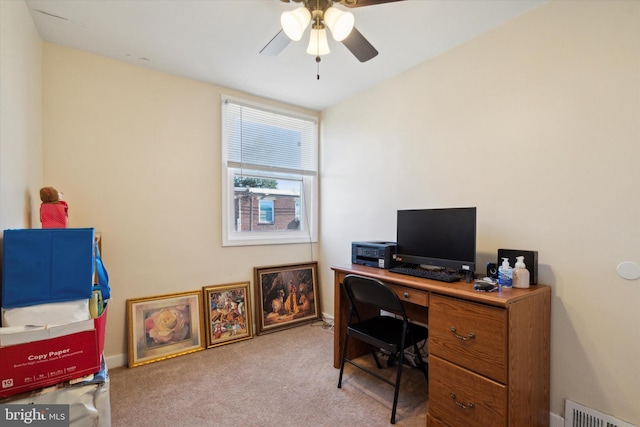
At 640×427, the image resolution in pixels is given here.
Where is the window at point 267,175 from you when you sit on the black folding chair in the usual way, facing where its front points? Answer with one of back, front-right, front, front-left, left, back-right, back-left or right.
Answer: left

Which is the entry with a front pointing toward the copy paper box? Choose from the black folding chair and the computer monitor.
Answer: the computer monitor

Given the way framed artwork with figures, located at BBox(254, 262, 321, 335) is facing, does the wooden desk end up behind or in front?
in front

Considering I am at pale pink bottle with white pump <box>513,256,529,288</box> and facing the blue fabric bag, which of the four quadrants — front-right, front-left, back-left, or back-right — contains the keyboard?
front-right

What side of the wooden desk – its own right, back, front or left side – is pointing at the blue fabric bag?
front

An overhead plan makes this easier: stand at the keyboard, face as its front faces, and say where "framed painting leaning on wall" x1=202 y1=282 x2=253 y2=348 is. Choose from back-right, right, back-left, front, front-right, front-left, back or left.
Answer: front-right

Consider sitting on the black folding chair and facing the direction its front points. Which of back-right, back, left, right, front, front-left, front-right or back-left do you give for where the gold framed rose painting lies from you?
back-left

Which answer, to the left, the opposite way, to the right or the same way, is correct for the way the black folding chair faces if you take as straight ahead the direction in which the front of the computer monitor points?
the opposite way

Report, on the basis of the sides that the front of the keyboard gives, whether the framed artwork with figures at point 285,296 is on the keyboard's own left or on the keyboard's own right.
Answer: on the keyboard's own right

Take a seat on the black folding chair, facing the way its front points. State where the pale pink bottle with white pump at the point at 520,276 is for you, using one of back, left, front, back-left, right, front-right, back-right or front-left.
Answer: front-right

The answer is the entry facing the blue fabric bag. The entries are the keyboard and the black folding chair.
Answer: the keyboard

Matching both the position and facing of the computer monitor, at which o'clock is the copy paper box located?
The copy paper box is roughly at 12 o'clock from the computer monitor.

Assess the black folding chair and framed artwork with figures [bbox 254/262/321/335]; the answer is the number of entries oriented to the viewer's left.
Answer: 0

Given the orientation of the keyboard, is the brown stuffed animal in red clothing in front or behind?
in front

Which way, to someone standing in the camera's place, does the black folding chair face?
facing away from the viewer and to the right of the viewer

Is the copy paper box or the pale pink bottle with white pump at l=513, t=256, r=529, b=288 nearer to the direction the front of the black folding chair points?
the pale pink bottle with white pump

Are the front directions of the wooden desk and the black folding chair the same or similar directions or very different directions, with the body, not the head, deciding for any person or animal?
very different directions
